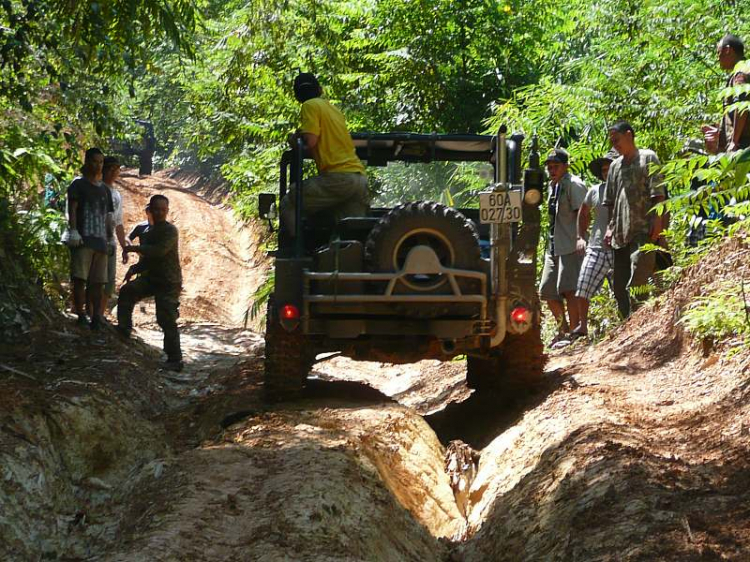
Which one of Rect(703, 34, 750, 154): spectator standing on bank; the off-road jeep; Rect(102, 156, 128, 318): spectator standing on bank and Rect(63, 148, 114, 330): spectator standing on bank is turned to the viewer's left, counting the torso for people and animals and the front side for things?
Rect(703, 34, 750, 154): spectator standing on bank

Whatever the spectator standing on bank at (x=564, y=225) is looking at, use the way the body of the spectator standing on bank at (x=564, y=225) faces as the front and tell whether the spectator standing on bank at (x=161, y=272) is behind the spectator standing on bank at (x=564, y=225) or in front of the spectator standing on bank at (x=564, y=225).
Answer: in front

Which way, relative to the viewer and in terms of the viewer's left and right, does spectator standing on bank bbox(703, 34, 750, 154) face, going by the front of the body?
facing to the left of the viewer

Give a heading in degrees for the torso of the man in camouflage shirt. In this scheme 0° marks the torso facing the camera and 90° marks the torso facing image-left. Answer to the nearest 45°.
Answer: approximately 45°

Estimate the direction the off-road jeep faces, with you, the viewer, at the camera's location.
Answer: facing away from the viewer

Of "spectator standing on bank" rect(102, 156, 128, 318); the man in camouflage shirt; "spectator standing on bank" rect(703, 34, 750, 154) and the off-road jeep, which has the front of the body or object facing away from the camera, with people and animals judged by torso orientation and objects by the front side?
the off-road jeep

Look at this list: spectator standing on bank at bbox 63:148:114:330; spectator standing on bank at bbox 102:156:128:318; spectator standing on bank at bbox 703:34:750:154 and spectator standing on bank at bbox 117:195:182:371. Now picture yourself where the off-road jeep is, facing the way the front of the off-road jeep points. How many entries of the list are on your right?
1
